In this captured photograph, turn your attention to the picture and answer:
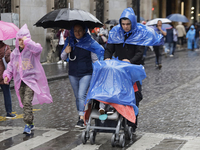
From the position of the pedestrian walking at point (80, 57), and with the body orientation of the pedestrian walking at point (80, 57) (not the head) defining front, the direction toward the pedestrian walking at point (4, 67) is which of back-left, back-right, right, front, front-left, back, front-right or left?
back-right

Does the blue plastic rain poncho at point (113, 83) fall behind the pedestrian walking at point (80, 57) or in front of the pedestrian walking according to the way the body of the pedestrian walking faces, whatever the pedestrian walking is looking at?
in front

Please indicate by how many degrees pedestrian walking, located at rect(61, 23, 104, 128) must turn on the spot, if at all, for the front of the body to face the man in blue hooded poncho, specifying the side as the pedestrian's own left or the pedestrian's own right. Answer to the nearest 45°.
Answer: approximately 45° to the pedestrian's own left

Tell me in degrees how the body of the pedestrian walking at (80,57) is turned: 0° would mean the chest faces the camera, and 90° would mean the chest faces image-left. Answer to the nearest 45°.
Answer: approximately 0°

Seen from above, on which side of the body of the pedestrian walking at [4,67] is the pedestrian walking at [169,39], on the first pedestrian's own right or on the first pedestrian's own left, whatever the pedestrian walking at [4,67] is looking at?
on the first pedestrian's own left

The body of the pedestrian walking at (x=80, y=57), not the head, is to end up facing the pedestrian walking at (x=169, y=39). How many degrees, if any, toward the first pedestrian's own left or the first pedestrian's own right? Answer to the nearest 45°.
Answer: approximately 180°
